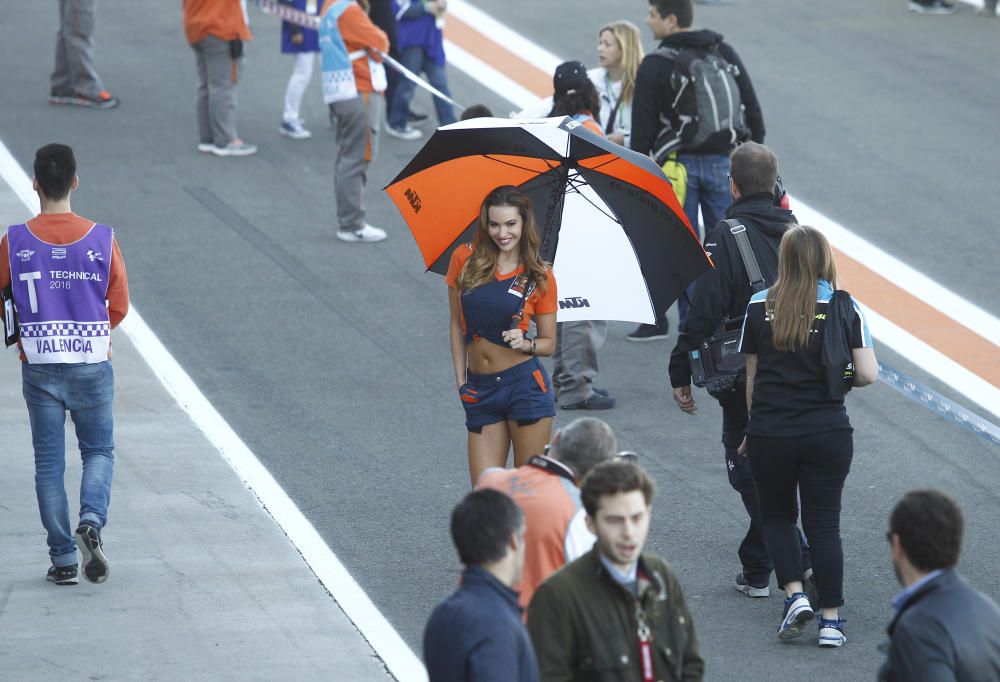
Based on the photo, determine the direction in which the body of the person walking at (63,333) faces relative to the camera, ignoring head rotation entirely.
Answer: away from the camera

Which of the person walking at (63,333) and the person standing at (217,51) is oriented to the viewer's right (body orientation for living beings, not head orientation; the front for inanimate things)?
the person standing at (217,51)

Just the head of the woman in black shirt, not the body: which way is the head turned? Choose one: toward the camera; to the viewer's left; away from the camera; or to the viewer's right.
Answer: away from the camera

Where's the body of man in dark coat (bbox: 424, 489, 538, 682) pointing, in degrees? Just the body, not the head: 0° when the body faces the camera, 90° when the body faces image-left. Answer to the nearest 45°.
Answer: approximately 225°

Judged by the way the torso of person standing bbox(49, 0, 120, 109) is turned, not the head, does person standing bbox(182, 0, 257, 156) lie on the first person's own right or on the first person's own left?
on the first person's own right

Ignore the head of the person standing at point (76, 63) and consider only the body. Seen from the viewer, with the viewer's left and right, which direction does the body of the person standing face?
facing to the right of the viewer

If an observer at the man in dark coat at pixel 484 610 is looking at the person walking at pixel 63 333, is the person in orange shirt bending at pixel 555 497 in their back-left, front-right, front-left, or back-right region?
front-right

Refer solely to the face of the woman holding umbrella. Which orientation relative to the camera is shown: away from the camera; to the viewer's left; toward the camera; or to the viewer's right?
toward the camera

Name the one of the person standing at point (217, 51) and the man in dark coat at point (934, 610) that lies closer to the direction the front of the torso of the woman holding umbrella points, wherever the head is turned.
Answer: the man in dark coat

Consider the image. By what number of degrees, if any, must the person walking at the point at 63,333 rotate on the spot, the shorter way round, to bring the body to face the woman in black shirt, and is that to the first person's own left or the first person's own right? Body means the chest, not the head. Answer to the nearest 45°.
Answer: approximately 135° to the first person's own right

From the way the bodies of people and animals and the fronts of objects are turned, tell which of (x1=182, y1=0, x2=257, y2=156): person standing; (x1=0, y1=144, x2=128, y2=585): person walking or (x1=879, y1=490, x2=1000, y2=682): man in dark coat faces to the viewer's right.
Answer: (x1=182, y1=0, x2=257, y2=156): person standing

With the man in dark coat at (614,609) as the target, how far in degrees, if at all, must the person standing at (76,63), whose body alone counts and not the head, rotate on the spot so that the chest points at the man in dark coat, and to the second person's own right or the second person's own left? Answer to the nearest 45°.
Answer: approximately 90° to the second person's own right

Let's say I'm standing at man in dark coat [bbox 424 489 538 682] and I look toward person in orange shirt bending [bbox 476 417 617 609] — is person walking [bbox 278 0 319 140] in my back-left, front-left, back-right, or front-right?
front-left

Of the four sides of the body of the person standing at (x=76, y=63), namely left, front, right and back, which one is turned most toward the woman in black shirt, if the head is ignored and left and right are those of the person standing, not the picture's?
right

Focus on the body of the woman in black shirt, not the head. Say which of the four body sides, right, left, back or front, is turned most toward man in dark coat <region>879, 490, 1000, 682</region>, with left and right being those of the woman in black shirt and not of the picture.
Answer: back

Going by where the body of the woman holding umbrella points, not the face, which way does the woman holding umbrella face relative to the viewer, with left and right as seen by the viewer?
facing the viewer

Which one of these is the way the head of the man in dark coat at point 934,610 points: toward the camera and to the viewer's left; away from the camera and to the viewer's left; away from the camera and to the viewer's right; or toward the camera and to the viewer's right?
away from the camera and to the viewer's left

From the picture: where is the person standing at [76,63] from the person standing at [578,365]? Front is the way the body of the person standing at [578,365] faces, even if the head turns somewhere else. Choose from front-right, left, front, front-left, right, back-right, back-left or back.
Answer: left
